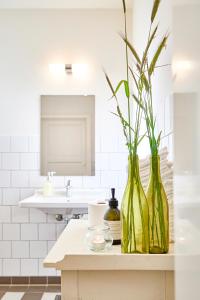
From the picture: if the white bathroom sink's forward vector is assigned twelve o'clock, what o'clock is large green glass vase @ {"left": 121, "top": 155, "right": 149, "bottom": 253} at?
The large green glass vase is roughly at 12 o'clock from the white bathroom sink.

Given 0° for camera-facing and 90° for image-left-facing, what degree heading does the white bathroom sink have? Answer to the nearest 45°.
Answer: approximately 0°

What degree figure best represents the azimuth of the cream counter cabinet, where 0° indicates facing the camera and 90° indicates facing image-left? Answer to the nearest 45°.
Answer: approximately 90°

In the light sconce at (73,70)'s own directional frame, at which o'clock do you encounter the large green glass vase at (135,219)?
The large green glass vase is roughly at 12 o'clock from the light sconce.
